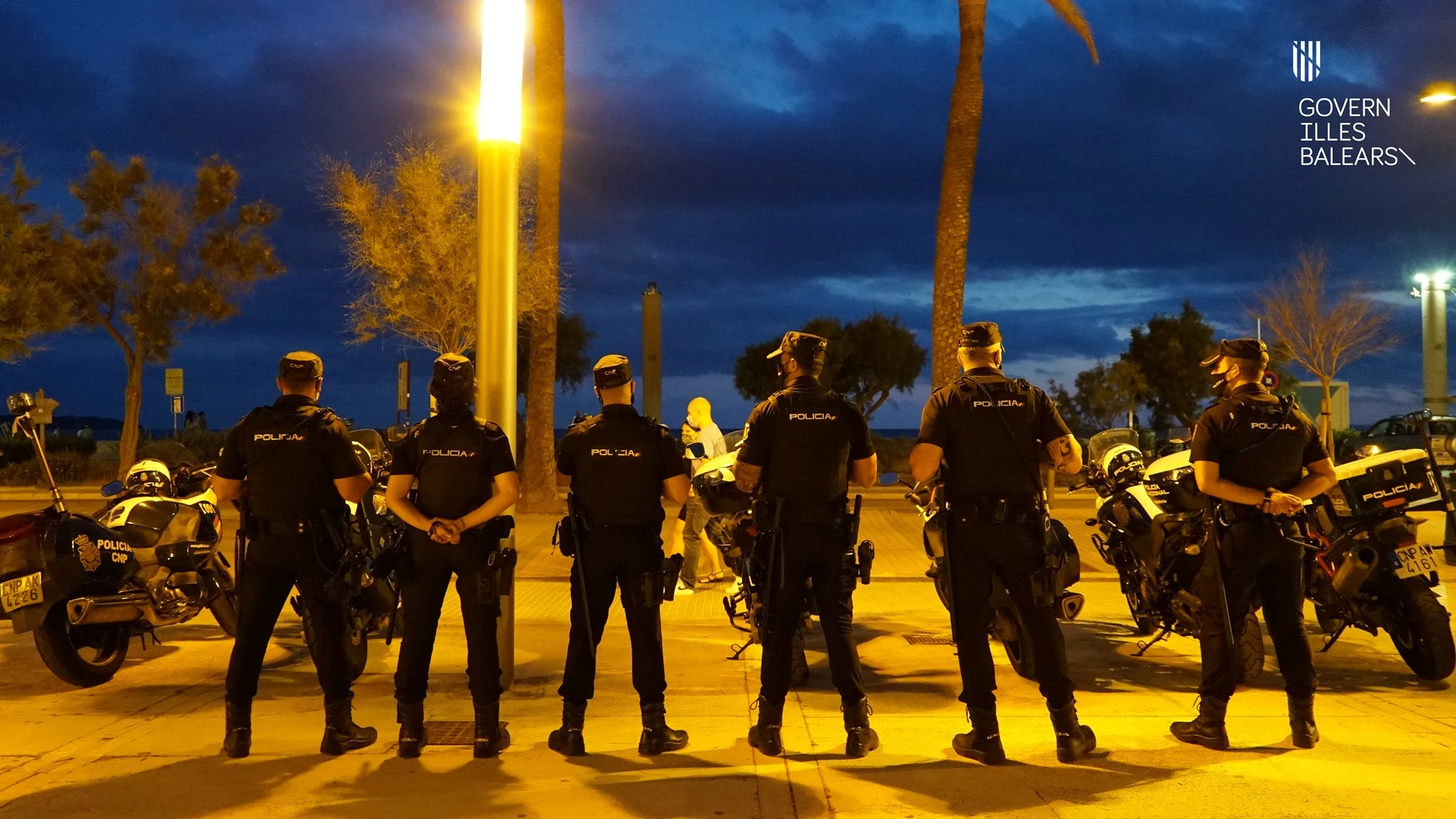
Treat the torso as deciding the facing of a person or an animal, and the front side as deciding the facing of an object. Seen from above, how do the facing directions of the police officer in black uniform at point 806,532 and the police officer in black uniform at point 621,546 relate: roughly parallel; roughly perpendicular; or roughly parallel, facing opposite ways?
roughly parallel

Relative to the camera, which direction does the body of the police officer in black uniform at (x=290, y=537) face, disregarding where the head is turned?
away from the camera

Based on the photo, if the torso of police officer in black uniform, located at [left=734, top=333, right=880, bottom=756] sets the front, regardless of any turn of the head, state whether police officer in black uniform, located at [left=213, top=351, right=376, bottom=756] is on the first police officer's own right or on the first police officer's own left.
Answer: on the first police officer's own left

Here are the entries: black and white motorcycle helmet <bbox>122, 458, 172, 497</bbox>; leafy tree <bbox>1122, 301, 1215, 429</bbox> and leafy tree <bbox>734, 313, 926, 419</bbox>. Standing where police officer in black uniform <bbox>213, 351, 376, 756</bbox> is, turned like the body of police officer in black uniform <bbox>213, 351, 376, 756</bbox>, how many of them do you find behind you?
0

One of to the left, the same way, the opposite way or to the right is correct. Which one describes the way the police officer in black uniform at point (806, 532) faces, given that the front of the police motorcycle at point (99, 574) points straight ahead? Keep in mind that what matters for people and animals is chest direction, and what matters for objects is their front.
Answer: the same way

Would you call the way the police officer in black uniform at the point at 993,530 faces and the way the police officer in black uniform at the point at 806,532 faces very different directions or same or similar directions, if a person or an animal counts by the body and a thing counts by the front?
same or similar directions

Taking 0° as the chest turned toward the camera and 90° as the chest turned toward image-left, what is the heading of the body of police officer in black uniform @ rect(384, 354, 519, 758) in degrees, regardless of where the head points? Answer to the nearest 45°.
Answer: approximately 180°

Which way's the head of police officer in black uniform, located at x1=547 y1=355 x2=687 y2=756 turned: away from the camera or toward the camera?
away from the camera

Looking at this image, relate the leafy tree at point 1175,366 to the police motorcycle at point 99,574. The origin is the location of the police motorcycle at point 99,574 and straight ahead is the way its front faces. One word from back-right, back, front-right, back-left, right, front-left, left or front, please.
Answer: front

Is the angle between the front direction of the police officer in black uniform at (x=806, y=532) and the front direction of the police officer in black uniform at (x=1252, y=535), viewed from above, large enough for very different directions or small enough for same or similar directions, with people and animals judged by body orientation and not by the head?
same or similar directions

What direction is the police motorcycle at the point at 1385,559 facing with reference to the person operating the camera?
facing away from the viewer and to the left of the viewer

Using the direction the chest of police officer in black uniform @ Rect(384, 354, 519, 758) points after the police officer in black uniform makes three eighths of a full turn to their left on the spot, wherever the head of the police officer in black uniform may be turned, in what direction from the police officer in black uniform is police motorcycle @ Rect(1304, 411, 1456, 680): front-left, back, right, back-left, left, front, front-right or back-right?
back-left

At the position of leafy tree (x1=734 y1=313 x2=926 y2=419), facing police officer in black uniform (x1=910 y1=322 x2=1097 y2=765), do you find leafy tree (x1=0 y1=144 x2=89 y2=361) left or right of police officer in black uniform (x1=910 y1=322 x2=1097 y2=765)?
right

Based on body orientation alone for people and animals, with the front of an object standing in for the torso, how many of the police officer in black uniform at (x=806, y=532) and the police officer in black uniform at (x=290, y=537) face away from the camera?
2

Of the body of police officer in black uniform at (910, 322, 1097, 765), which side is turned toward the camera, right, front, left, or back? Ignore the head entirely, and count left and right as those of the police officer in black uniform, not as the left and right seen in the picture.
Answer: back

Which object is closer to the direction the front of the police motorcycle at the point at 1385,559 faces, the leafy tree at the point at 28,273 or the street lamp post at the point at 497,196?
the leafy tree

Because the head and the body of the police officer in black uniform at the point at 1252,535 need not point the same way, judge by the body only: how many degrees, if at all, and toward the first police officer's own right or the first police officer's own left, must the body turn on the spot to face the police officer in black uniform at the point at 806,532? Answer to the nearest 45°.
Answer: approximately 90° to the first police officer's own left

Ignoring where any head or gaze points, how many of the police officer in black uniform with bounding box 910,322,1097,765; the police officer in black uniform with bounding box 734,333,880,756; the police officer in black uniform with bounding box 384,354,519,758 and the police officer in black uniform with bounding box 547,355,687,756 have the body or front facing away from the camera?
4

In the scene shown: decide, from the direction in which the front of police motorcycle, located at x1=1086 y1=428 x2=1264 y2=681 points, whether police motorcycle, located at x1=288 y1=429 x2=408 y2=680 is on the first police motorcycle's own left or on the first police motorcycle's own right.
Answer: on the first police motorcycle's own left

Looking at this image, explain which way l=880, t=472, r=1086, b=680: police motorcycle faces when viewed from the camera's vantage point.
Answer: facing away from the viewer and to the left of the viewer
